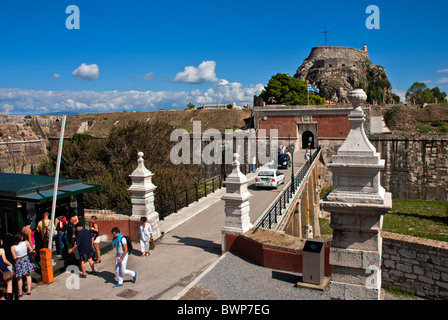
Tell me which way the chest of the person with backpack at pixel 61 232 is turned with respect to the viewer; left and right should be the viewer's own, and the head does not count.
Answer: facing away from the viewer

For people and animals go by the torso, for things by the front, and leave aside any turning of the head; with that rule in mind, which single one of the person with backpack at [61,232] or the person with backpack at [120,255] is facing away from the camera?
the person with backpack at [61,232]

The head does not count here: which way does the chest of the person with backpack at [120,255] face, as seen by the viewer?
to the viewer's left

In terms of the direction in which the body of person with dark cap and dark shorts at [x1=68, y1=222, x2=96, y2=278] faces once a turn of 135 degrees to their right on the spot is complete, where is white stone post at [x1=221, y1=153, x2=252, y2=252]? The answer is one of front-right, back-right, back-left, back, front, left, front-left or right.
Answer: front

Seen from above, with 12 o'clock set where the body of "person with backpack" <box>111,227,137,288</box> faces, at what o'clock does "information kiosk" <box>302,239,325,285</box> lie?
The information kiosk is roughly at 7 o'clock from the person with backpack.

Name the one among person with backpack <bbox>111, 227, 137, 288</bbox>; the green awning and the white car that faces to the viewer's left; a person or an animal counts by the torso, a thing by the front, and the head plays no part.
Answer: the person with backpack

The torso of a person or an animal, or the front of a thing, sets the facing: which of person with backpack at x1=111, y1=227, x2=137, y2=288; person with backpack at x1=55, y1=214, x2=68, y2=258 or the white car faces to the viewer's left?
person with backpack at x1=111, y1=227, x2=137, y2=288

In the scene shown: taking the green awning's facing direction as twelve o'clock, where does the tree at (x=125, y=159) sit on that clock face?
The tree is roughly at 8 o'clock from the green awning.

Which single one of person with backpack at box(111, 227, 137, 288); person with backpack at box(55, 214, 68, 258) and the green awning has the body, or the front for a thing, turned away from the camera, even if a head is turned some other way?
person with backpack at box(55, 214, 68, 258)

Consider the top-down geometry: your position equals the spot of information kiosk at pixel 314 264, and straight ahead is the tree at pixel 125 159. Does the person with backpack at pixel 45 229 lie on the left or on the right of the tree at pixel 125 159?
left

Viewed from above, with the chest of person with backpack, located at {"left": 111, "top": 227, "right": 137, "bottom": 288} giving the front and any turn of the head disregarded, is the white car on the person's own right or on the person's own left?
on the person's own right
